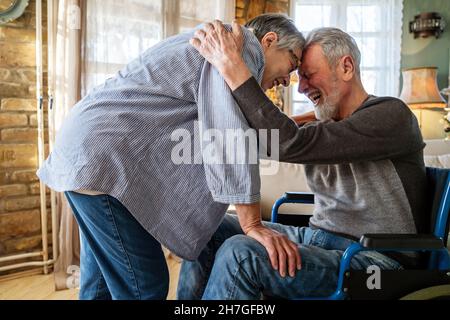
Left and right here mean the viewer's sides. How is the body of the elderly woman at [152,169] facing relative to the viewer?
facing to the right of the viewer

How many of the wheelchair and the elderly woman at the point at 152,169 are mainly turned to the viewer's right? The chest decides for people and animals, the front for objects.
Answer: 1

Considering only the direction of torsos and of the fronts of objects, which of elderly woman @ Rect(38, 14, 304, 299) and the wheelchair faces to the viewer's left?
the wheelchair

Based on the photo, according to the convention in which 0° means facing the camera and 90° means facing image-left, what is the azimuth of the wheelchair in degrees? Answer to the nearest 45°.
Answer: approximately 90°
